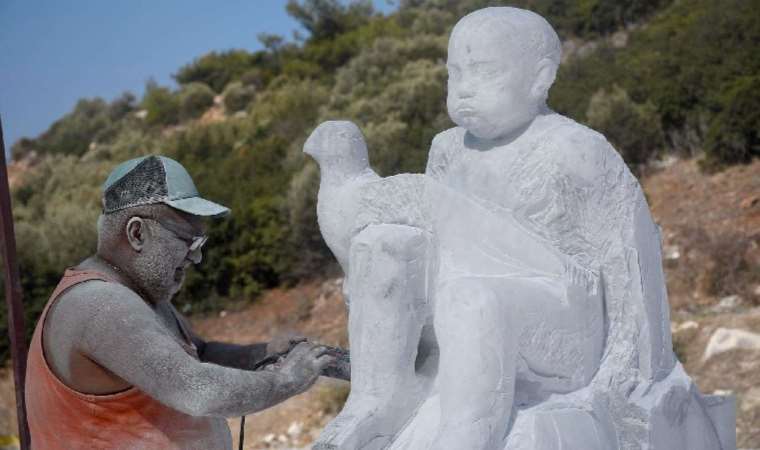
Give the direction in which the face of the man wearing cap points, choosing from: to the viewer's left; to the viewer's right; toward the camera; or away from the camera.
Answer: to the viewer's right

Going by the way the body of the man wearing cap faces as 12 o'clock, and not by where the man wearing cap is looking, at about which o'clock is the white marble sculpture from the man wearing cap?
The white marble sculpture is roughly at 12 o'clock from the man wearing cap.

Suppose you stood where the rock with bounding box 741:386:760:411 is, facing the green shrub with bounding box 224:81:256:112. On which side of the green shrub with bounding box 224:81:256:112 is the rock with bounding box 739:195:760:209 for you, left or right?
right

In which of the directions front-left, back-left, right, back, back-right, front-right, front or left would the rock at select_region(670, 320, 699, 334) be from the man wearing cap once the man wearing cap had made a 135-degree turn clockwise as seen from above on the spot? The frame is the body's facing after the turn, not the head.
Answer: back

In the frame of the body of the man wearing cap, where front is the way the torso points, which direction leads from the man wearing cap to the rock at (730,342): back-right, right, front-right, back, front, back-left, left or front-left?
front-left

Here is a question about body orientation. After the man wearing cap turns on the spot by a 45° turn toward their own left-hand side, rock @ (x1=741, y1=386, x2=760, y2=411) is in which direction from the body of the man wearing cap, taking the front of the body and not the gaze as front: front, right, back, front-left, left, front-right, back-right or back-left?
front

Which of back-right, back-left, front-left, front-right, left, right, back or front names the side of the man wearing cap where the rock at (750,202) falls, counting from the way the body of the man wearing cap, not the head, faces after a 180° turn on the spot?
back-right

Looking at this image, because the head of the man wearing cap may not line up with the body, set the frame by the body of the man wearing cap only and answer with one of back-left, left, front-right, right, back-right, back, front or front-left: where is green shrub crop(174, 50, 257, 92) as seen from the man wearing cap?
left

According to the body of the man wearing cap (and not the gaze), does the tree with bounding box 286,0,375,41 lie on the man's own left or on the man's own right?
on the man's own left

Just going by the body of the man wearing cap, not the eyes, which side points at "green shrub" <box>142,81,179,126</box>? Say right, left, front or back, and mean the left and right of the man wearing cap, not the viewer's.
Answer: left

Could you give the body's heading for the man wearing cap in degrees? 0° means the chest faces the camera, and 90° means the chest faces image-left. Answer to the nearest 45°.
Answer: approximately 270°
